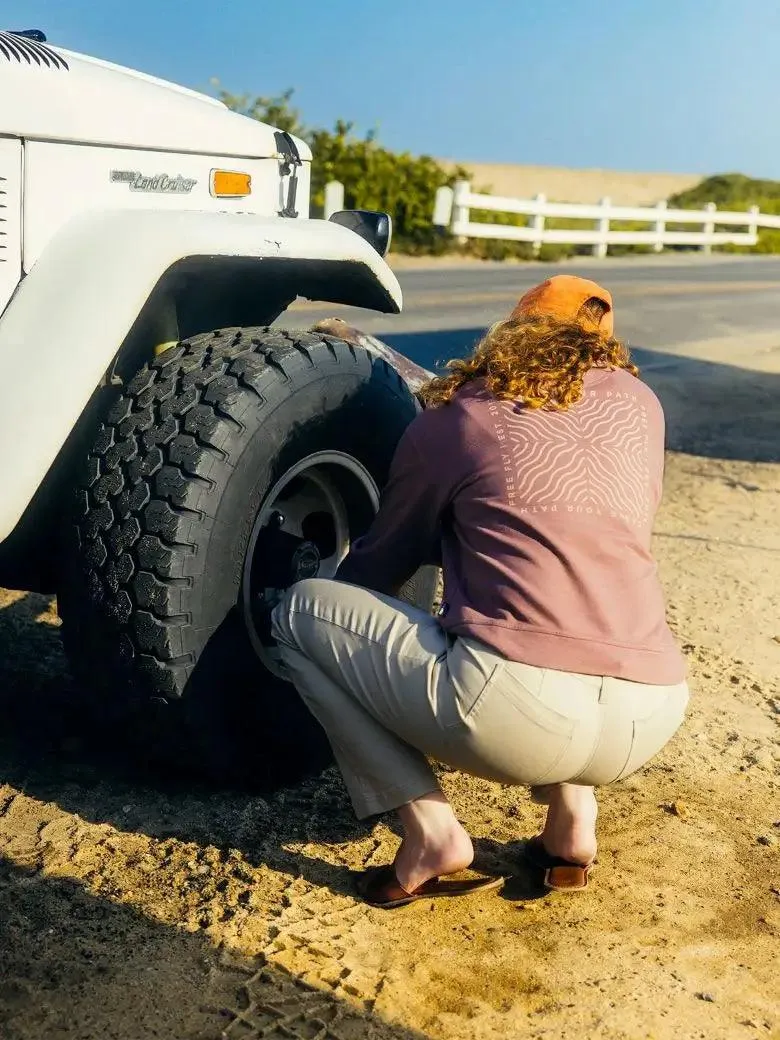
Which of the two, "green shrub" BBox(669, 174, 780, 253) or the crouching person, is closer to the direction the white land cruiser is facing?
the green shrub

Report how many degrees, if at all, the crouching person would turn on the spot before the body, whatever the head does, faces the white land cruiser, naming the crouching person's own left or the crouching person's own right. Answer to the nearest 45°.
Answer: approximately 45° to the crouching person's own left

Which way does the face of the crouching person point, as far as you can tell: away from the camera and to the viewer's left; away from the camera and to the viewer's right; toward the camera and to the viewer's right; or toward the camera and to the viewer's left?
away from the camera and to the viewer's left

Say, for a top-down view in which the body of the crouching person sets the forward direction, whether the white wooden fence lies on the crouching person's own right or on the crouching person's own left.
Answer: on the crouching person's own right

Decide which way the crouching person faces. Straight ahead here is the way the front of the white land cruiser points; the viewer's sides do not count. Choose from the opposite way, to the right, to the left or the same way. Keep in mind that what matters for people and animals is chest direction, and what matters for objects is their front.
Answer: to the left

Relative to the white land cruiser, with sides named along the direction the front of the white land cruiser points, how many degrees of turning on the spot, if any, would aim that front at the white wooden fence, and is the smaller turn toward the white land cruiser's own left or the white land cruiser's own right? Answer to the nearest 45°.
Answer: approximately 45° to the white land cruiser's own left

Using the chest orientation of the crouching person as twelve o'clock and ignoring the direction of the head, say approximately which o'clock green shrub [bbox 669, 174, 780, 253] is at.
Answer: The green shrub is roughly at 2 o'clock from the crouching person.

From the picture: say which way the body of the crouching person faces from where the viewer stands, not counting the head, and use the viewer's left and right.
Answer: facing away from the viewer and to the left of the viewer

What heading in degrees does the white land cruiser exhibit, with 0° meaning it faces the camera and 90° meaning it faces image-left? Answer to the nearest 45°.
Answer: approximately 225°
